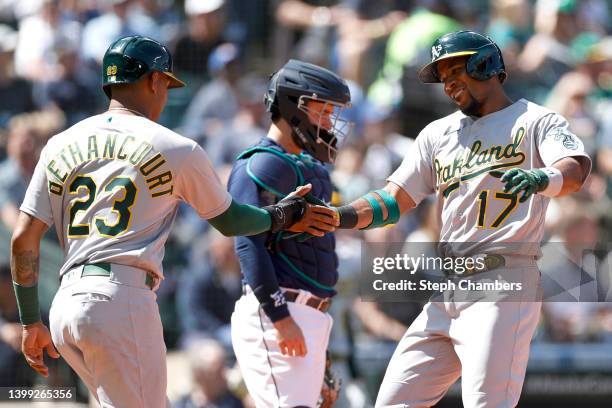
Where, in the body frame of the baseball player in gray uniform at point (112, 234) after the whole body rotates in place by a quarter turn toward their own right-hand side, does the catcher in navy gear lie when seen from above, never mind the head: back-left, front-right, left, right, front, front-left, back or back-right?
left

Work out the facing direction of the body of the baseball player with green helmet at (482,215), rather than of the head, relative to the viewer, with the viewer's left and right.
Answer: facing the viewer and to the left of the viewer

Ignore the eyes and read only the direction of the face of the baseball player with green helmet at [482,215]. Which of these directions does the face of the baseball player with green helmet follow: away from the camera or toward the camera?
toward the camera

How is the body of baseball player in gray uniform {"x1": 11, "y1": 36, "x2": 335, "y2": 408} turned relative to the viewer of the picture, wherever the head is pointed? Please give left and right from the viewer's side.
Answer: facing away from the viewer and to the right of the viewer

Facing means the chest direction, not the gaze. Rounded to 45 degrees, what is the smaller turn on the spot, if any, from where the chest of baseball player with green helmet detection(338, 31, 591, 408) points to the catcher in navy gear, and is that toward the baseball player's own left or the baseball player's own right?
approximately 45° to the baseball player's own right

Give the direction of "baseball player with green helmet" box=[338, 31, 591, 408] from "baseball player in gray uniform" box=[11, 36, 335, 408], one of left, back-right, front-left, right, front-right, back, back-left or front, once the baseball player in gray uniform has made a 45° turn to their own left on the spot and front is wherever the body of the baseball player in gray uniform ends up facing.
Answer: right
